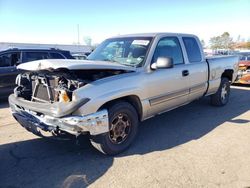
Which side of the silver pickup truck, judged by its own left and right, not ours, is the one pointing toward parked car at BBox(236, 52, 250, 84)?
back

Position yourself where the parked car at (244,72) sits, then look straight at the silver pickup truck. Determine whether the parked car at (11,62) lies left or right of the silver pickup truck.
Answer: right

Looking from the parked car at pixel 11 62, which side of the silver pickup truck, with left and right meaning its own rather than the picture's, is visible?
right
